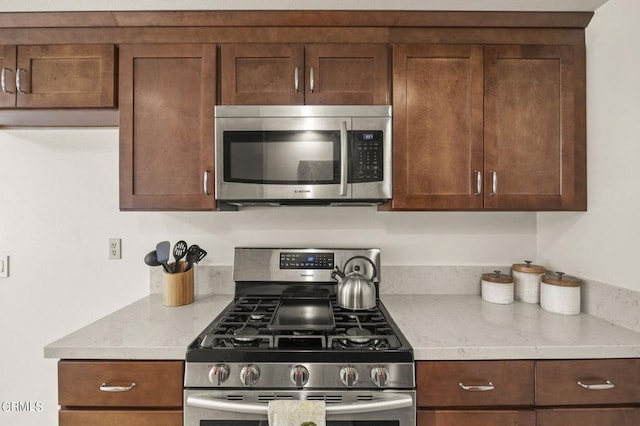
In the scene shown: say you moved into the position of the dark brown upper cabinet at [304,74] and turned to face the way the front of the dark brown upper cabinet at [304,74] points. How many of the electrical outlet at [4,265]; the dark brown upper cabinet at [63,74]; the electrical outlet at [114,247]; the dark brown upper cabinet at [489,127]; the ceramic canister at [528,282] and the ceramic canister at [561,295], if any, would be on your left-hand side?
3

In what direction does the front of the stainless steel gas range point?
toward the camera

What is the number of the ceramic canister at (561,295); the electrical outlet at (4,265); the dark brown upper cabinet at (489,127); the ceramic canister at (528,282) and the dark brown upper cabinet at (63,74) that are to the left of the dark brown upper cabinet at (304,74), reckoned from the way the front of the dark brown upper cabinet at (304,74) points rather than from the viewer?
3

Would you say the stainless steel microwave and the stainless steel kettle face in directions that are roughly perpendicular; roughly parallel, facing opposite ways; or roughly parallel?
roughly perpendicular

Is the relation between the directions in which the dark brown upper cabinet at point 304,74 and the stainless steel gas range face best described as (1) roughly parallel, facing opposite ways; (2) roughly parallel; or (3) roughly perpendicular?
roughly parallel

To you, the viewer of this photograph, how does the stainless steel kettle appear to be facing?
facing to the left of the viewer

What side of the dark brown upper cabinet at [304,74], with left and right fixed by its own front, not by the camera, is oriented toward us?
front

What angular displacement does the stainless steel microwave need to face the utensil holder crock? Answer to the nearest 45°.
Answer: approximately 90° to its right

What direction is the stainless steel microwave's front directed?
toward the camera

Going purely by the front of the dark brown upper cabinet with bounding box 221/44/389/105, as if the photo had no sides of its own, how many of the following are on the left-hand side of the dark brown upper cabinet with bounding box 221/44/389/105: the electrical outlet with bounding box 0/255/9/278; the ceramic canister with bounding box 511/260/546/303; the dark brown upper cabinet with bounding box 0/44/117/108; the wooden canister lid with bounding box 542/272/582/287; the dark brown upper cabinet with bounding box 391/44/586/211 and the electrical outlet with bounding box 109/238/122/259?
3

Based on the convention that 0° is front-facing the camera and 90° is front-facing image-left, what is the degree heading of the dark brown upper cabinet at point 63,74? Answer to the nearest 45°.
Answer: approximately 0°

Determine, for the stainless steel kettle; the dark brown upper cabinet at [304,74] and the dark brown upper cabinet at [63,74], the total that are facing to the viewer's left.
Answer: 1

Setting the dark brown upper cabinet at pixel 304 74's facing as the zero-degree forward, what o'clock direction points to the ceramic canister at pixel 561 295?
The ceramic canister is roughly at 9 o'clock from the dark brown upper cabinet.

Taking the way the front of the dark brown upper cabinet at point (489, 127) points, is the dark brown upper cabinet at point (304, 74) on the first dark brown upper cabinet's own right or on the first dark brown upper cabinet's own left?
on the first dark brown upper cabinet's own right
